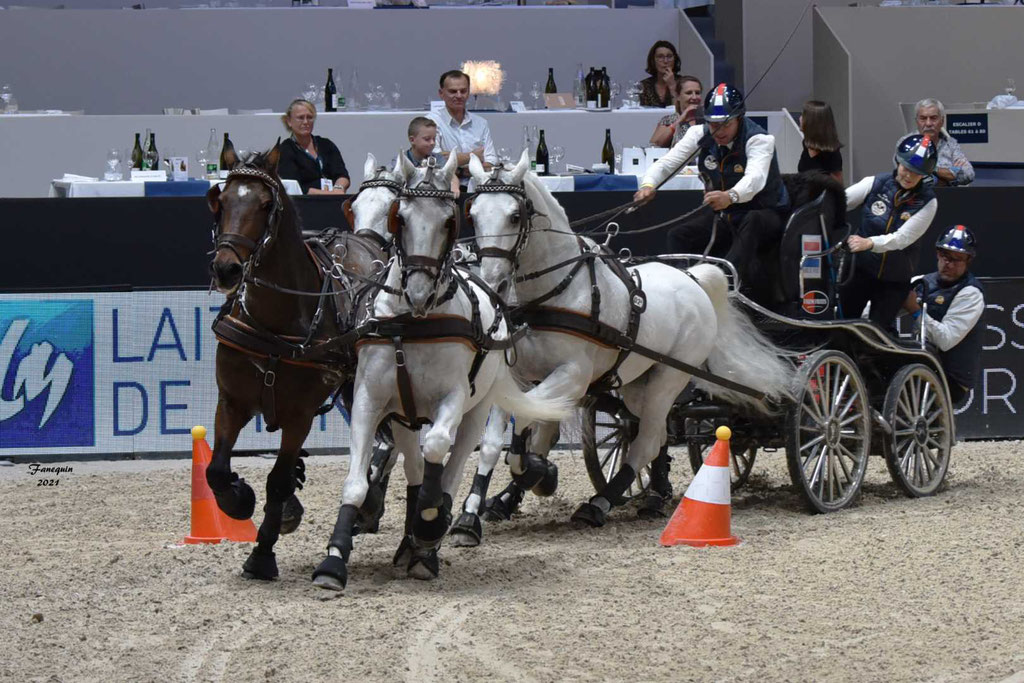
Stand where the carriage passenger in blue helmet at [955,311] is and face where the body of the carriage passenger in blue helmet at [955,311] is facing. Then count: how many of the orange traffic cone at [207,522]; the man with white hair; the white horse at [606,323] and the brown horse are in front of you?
3

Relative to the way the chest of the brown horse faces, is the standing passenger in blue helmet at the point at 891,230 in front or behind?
behind

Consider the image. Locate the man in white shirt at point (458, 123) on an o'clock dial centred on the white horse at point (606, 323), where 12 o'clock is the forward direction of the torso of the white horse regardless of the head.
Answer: The man in white shirt is roughly at 4 o'clock from the white horse.

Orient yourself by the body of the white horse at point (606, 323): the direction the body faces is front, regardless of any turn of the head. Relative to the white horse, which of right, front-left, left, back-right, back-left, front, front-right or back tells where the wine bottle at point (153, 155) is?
right

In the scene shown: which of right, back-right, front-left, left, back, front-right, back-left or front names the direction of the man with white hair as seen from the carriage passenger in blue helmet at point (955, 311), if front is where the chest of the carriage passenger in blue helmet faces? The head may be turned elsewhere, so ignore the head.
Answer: back-right

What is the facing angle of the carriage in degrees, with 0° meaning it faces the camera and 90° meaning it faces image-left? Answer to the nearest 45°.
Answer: approximately 45°

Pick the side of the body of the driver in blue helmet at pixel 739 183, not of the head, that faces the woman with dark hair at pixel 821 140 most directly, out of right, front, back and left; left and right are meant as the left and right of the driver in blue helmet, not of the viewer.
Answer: back

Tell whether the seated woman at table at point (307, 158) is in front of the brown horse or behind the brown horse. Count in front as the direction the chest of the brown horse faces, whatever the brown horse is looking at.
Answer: behind

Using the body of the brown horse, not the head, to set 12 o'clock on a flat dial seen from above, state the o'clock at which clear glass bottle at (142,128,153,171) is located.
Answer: The clear glass bottle is roughly at 4 o'clock from the brown horse.

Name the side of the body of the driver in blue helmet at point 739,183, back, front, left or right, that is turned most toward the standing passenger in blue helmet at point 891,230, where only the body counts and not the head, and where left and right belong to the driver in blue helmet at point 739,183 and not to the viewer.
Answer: back

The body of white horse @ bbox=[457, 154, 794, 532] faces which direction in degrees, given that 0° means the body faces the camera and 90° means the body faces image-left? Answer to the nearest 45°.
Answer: approximately 45°

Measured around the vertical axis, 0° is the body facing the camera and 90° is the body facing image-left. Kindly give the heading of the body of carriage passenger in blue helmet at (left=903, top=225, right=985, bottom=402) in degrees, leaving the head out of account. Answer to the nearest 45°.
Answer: approximately 45°

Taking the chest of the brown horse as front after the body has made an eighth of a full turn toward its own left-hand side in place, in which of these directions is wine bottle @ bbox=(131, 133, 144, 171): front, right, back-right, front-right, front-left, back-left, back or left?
back
